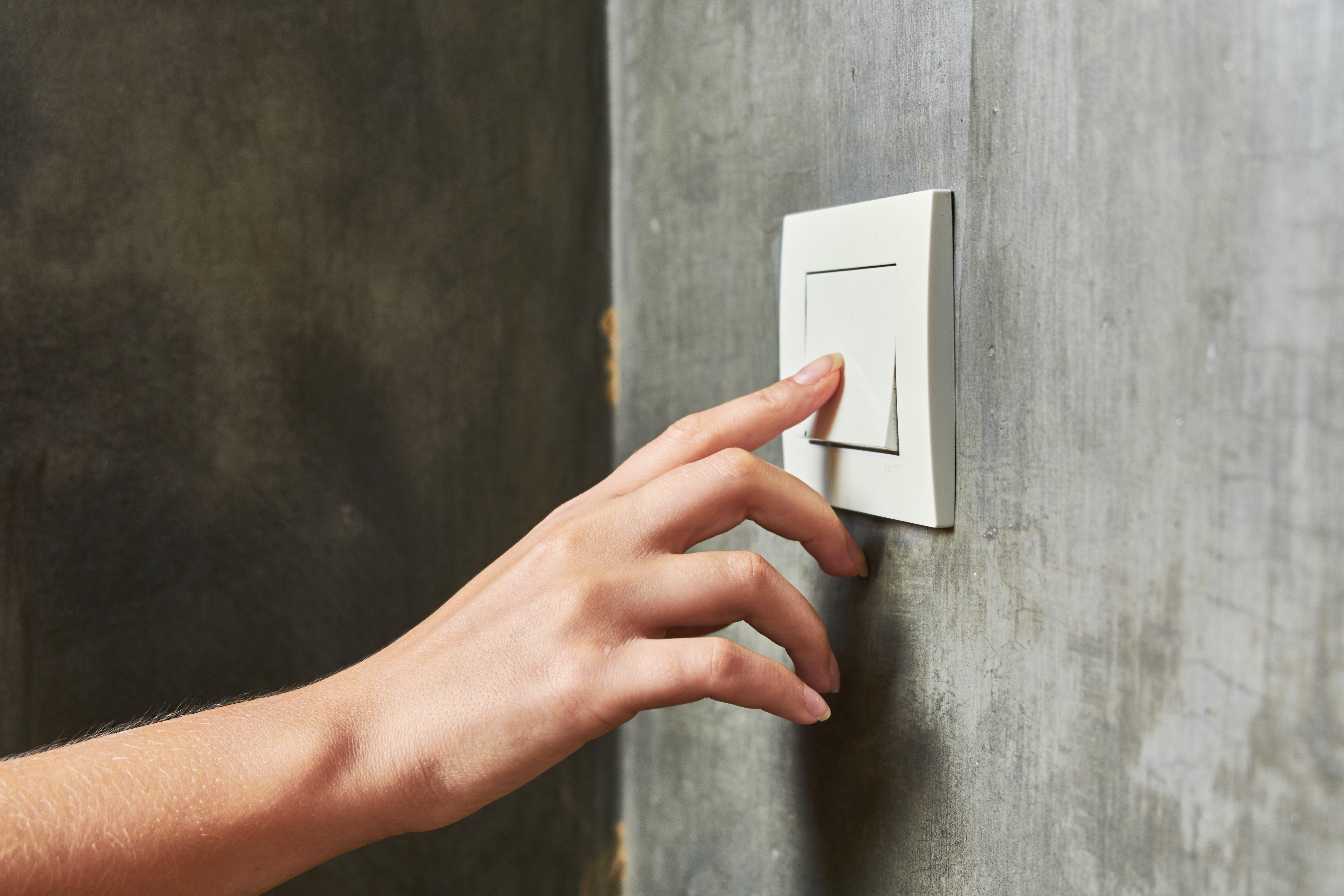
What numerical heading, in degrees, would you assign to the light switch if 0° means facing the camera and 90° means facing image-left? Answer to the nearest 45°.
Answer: approximately 45°
